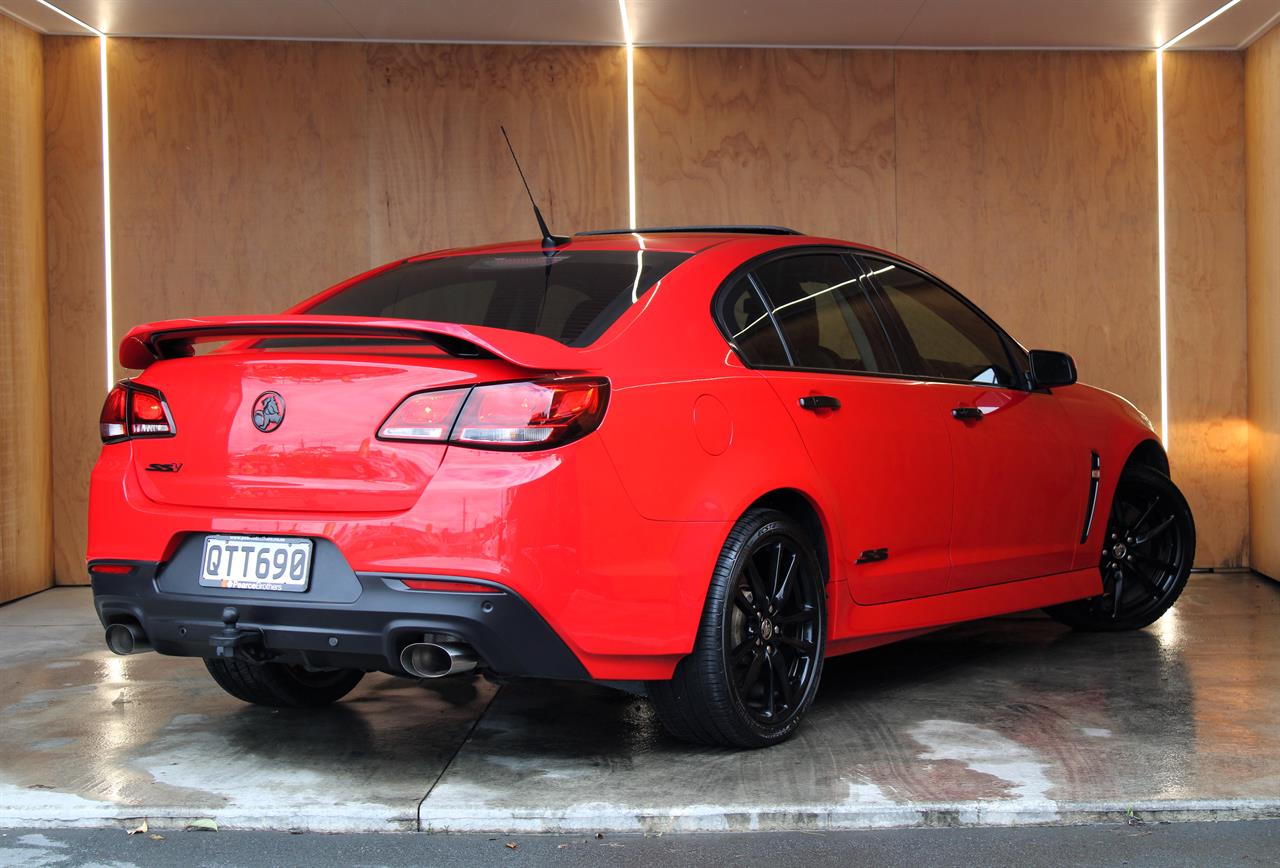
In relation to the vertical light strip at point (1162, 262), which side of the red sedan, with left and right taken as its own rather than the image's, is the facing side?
front

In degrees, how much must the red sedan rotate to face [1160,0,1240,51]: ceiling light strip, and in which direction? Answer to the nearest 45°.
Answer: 0° — it already faces it

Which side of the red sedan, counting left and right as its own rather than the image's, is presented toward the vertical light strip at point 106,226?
left

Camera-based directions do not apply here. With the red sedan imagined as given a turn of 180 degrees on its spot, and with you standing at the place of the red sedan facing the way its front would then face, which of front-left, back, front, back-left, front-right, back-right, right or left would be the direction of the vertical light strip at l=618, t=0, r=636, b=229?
back-right

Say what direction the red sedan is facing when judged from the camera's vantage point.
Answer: facing away from the viewer and to the right of the viewer
